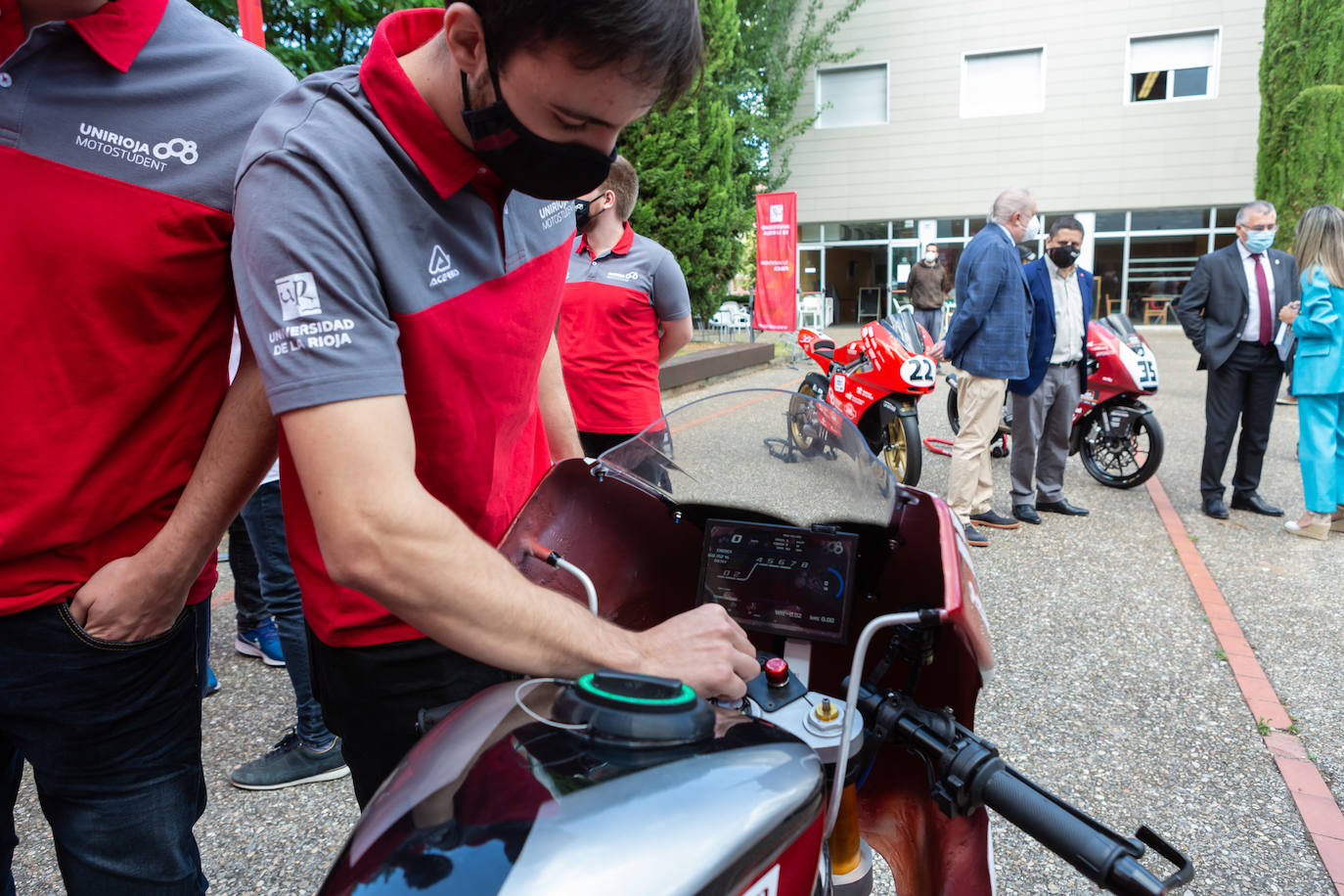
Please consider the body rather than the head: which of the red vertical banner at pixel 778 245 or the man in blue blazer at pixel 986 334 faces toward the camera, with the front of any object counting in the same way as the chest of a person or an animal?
the red vertical banner

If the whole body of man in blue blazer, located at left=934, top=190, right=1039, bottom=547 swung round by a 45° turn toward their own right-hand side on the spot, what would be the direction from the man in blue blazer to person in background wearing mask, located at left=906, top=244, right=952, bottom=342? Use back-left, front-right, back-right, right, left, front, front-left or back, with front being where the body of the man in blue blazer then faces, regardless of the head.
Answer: back-left

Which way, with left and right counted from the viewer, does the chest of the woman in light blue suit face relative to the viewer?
facing to the left of the viewer

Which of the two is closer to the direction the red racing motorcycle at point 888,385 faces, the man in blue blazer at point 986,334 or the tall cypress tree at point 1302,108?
the man in blue blazer

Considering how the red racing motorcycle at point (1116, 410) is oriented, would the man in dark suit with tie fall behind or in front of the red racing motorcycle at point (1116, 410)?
in front

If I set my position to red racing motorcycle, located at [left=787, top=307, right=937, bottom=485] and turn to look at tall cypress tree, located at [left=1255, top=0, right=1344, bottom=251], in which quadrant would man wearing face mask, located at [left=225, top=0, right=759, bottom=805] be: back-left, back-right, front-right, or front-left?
back-right

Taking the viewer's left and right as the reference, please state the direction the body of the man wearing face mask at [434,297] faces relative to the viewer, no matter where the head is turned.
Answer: facing the viewer and to the right of the viewer

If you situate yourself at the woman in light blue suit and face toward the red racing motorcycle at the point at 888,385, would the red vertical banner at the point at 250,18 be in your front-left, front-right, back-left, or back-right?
front-left

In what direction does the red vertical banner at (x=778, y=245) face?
toward the camera

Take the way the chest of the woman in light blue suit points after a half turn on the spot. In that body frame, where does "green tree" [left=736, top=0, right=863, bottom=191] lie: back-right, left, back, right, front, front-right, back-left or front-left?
back-left

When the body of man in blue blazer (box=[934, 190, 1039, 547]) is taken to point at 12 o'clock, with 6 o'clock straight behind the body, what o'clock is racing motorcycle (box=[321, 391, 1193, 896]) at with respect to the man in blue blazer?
The racing motorcycle is roughly at 3 o'clock from the man in blue blazer.

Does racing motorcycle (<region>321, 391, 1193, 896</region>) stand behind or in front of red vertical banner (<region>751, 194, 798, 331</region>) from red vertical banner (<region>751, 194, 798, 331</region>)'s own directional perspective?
in front

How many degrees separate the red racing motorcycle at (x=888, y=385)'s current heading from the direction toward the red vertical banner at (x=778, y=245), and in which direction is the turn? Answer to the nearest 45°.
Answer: approximately 135° to its left

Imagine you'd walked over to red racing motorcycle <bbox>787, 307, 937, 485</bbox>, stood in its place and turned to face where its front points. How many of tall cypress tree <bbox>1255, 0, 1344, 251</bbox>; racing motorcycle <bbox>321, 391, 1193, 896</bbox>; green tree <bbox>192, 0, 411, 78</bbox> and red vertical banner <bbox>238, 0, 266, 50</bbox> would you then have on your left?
1

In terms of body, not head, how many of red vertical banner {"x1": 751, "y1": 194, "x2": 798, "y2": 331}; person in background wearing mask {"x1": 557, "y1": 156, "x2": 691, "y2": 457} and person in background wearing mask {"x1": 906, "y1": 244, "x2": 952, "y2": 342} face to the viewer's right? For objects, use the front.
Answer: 0

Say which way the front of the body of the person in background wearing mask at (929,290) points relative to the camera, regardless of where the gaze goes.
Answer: toward the camera

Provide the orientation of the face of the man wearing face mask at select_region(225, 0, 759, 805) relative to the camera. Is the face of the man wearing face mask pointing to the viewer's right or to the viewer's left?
to the viewer's right

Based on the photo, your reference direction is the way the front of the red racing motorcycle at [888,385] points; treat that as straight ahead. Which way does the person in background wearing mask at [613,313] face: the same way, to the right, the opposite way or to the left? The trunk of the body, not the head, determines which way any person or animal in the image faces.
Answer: to the right

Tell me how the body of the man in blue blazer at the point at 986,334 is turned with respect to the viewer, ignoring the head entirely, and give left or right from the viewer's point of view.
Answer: facing to the right of the viewer

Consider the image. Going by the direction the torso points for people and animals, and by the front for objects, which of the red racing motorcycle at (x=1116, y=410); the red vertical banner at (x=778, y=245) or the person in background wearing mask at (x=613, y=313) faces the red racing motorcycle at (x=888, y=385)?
the red vertical banner
